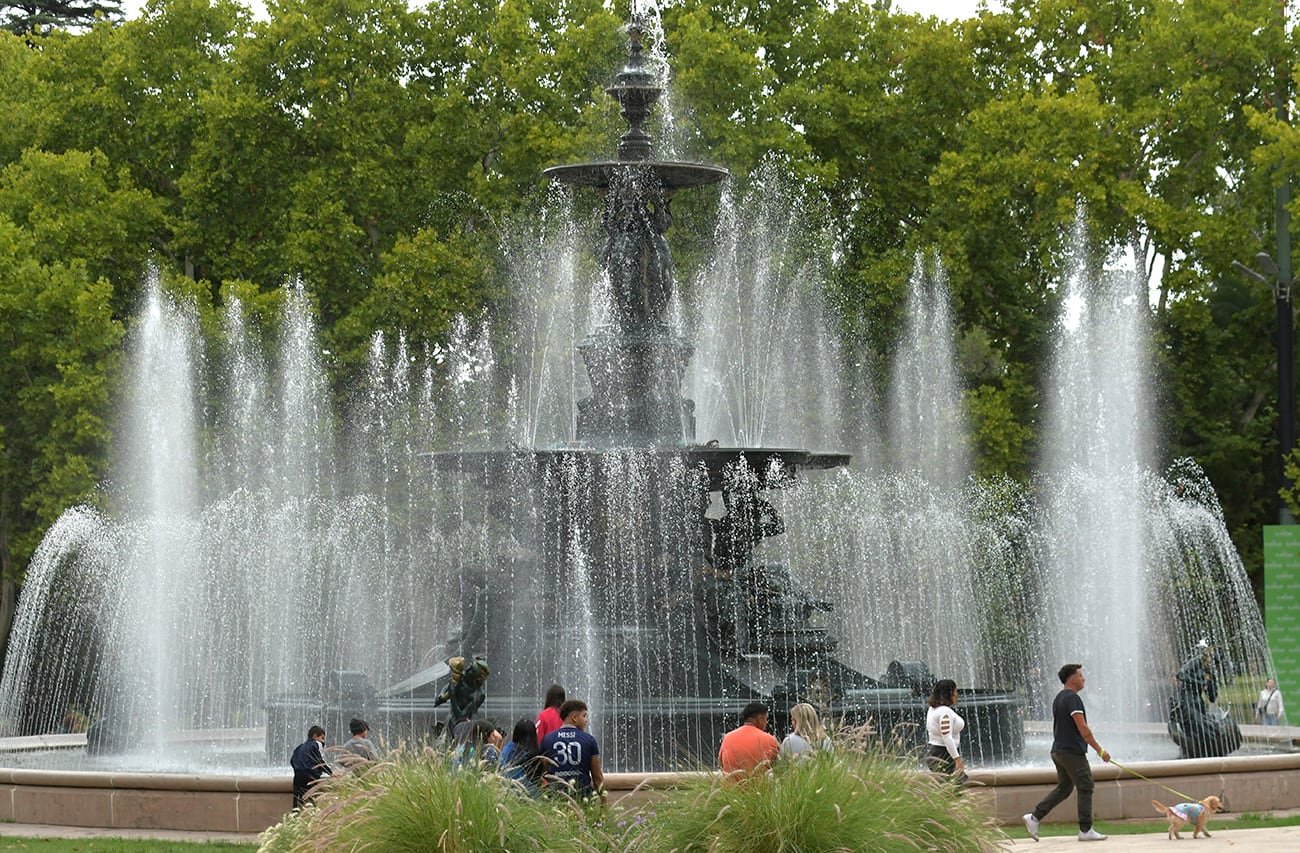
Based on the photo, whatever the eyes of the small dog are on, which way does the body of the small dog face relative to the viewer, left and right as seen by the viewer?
facing to the right of the viewer

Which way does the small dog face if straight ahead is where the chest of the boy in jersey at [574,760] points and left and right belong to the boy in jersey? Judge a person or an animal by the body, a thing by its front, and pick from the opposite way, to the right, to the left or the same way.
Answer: to the right

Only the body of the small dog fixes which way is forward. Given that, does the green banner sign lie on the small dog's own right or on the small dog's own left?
on the small dog's own left

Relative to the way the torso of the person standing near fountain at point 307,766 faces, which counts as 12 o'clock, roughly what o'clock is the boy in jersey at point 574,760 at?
The boy in jersey is roughly at 2 o'clock from the person standing near fountain.

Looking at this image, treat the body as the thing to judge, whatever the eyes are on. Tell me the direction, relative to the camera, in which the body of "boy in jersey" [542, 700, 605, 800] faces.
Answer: away from the camera

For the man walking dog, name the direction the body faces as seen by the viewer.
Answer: to the viewer's right
